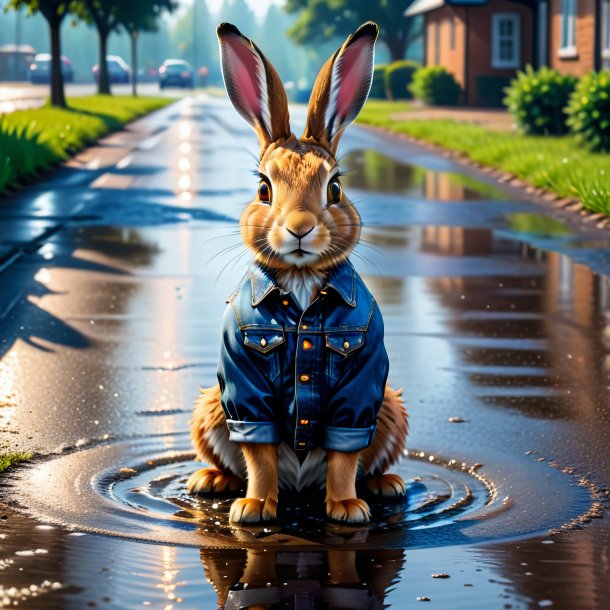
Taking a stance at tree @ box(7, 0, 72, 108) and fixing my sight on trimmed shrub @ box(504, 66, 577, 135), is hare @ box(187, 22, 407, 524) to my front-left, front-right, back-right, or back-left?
front-right

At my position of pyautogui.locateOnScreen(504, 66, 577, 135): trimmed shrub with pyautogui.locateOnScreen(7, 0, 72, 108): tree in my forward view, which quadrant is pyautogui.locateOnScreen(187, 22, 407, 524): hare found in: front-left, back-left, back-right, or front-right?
back-left

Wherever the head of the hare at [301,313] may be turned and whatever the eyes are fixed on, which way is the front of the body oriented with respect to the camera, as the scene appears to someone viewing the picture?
toward the camera

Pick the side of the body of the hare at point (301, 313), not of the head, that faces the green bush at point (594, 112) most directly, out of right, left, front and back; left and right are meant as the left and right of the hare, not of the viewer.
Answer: back

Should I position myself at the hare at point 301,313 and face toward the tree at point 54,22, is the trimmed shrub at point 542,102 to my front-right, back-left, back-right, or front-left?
front-right

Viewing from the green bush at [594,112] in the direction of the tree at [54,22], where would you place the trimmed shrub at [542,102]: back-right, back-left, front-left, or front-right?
front-right

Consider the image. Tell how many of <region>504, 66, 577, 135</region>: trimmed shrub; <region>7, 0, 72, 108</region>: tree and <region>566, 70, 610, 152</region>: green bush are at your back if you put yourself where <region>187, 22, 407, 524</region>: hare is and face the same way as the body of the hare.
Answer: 3

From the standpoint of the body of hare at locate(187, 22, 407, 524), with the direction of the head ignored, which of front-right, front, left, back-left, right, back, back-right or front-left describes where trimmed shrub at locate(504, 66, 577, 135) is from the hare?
back

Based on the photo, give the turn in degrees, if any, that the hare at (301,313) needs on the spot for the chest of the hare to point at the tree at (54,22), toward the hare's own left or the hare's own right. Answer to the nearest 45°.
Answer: approximately 180°
